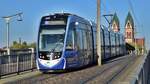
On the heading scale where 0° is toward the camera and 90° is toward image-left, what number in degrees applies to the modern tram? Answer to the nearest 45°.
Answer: approximately 45°
